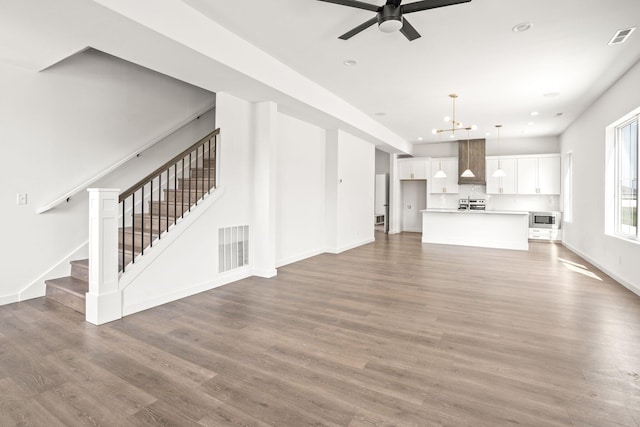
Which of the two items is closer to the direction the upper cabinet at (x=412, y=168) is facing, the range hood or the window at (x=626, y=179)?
the window

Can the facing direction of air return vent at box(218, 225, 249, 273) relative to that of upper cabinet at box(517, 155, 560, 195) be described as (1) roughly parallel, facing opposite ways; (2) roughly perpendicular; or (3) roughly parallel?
roughly perpendicular

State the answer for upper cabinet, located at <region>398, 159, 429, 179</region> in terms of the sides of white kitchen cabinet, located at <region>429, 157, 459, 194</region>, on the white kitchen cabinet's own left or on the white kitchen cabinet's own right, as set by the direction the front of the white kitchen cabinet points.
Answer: on the white kitchen cabinet's own right

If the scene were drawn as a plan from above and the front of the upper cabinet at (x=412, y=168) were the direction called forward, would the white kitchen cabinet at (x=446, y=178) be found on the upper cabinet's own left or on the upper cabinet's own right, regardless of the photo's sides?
on the upper cabinet's own left

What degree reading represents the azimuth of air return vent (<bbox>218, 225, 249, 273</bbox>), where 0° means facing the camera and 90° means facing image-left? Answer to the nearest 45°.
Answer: approximately 315°

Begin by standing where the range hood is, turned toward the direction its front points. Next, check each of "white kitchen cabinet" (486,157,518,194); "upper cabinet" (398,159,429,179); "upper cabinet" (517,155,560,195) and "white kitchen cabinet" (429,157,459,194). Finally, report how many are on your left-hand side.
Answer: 2
